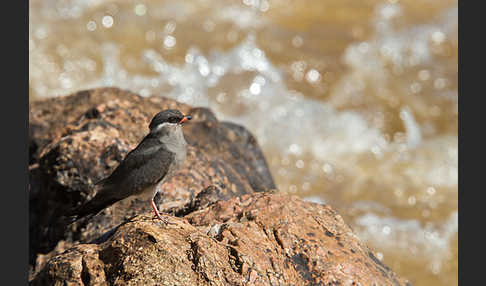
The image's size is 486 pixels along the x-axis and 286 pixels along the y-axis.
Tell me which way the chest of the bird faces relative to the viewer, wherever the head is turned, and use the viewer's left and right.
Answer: facing to the right of the viewer
